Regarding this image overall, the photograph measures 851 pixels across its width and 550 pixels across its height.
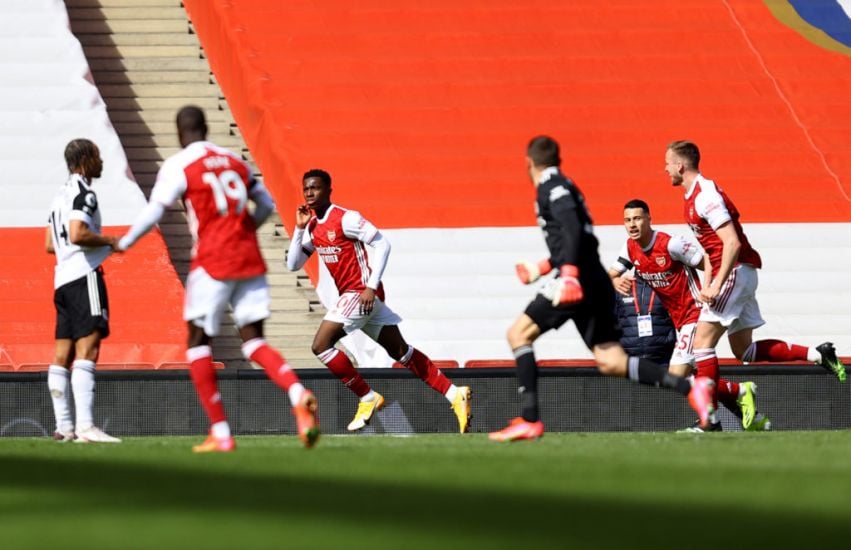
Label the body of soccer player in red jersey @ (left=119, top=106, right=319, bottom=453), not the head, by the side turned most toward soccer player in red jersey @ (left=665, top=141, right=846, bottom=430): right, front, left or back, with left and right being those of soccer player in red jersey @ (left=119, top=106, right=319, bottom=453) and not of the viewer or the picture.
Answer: right

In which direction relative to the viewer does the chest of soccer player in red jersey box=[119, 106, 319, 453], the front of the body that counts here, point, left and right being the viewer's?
facing away from the viewer and to the left of the viewer

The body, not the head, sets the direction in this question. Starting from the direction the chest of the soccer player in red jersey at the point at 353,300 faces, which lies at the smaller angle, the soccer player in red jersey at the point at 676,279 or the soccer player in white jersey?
the soccer player in white jersey

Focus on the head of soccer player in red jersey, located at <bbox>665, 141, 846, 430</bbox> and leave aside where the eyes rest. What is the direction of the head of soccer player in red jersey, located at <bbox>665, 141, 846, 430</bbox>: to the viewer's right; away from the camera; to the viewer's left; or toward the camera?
to the viewer's left

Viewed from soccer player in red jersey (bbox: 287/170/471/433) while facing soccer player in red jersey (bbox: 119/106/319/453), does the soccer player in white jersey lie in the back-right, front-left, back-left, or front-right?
front-right

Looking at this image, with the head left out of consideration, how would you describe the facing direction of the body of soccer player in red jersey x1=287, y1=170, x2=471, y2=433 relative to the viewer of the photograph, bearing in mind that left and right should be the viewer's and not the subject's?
facing the viewer and to the left of the viewer

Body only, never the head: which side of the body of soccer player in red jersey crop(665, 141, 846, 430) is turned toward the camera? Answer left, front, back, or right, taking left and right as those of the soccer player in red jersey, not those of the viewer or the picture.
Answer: left

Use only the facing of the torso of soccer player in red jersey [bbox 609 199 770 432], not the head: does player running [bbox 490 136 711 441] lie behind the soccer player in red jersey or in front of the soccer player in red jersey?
in front
